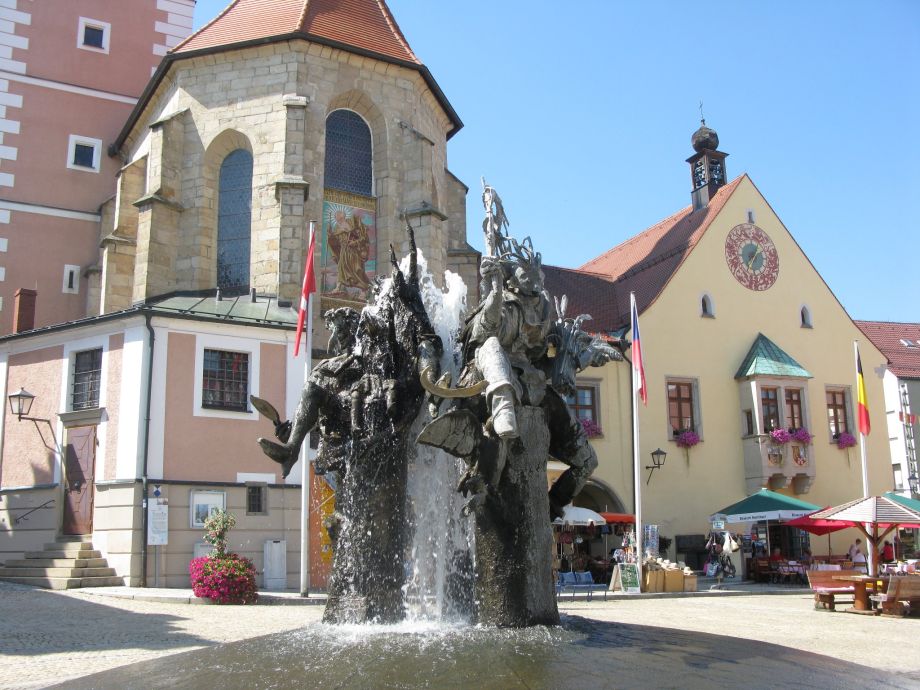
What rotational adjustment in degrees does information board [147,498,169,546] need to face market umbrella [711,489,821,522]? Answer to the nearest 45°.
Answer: approximately 90° to its left

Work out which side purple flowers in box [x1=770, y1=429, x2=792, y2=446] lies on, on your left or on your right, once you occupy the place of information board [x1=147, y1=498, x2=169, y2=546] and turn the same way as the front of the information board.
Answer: on your left

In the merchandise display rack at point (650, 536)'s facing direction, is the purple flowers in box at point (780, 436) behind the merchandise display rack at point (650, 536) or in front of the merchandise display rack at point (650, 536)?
behind

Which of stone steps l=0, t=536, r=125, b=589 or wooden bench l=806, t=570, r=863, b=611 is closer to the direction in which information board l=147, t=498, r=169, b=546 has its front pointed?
the wooden bench

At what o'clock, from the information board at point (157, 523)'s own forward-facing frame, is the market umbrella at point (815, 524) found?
The market umbrella is roughly at 9 o'clock from the information board.

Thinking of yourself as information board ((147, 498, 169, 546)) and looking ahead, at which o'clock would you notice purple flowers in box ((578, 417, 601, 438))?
The purple flowers in box is roughly at 8 o'clock from the information board.

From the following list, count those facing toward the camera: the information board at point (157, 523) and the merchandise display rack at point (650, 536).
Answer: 2

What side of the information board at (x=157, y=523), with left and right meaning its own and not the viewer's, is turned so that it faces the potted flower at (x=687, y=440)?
left

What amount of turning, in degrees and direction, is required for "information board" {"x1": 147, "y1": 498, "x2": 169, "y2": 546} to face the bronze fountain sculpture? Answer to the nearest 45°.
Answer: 0° — it already faces it

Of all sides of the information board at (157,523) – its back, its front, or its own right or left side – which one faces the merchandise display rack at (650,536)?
left

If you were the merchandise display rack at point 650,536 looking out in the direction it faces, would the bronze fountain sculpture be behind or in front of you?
in front
